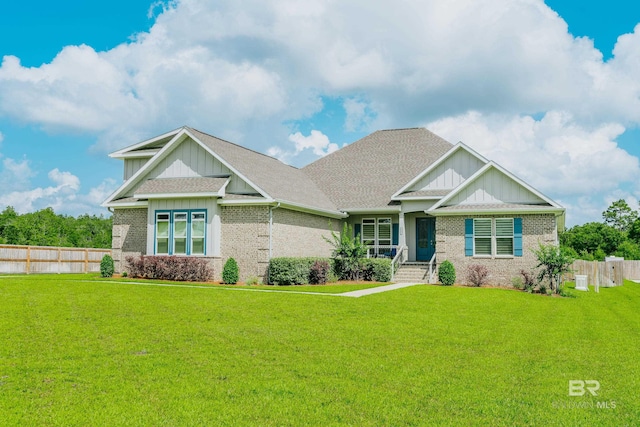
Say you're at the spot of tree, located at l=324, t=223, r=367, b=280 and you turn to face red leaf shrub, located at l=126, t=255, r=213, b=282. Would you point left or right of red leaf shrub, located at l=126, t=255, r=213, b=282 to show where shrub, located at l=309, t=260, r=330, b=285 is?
left

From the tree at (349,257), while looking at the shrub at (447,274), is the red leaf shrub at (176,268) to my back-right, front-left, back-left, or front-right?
back-right

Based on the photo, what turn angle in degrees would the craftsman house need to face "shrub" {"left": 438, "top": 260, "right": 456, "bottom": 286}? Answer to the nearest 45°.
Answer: approximately 90° to its left

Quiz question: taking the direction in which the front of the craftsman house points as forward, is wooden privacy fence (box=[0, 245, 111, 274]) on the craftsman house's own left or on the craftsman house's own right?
on the craftsman house's own right

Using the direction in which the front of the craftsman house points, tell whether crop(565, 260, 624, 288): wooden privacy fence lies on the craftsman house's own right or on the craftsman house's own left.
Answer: on the craftsman house's own left

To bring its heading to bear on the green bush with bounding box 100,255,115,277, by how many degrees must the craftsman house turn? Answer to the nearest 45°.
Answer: approximately 90° to its right

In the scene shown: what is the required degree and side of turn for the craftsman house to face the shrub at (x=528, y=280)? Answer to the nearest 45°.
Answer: approximately 90° to its left

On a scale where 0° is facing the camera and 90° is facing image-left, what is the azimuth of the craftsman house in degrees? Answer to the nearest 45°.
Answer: approximately 0°
